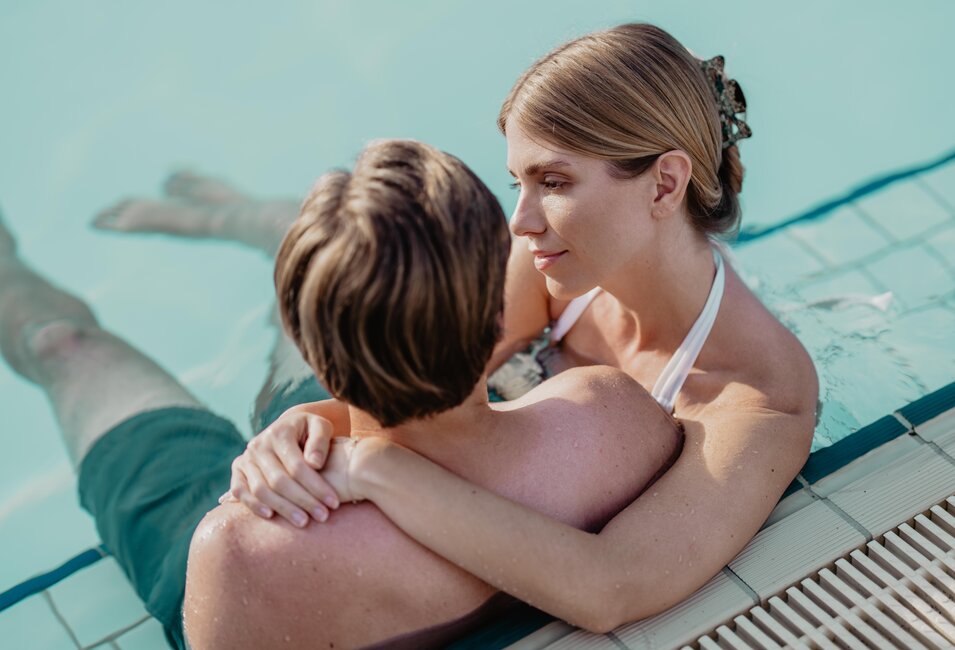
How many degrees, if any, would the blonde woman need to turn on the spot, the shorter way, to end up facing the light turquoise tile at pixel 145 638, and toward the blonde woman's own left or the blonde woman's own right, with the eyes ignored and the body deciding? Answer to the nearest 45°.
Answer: approximately 45° to the blonde woman's own right

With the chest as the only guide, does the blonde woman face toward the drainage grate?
no

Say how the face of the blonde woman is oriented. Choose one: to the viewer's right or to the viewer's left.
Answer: to the viewer's left

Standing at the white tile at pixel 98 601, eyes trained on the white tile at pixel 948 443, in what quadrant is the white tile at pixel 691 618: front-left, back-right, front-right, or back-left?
front-right

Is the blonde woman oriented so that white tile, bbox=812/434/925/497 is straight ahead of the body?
no

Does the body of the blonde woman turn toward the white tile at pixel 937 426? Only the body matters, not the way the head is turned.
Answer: no

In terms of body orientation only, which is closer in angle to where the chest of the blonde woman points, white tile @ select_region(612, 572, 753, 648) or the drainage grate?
the white tile

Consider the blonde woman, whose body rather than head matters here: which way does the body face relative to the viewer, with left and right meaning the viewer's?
facing the viewer and to the left of the viewer

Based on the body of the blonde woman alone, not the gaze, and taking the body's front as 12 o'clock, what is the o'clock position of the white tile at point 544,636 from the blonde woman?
The white tile is roughly at 11 o'clock from the blonde woman.
